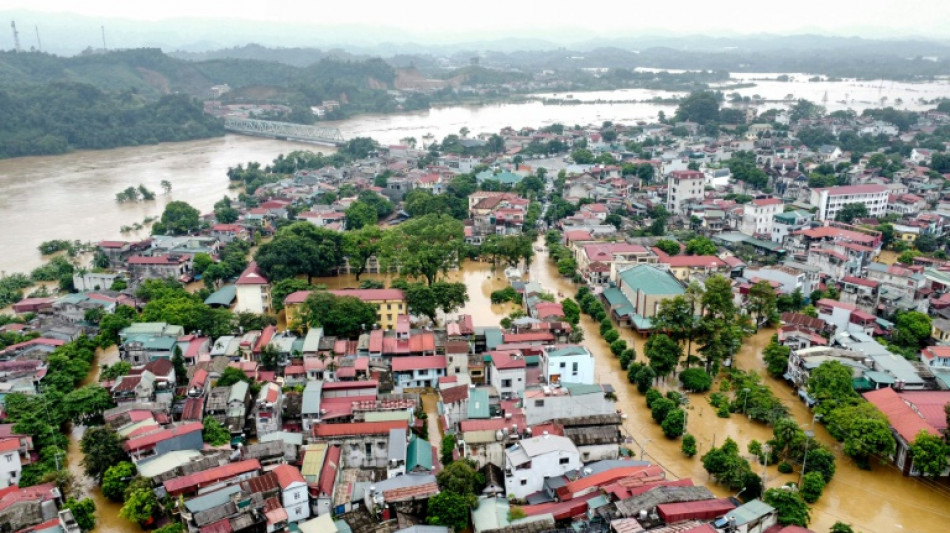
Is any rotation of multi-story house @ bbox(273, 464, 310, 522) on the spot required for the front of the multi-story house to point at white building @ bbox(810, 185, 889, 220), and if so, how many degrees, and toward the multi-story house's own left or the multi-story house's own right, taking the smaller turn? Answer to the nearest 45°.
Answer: approximately 135° to the multi-story house's own left

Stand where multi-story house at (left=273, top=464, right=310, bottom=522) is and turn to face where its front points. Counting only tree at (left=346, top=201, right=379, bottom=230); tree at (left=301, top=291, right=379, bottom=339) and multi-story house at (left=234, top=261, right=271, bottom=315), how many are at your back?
3

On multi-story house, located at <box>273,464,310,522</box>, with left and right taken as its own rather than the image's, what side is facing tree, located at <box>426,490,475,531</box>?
left

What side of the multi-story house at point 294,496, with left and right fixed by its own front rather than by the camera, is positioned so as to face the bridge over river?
back

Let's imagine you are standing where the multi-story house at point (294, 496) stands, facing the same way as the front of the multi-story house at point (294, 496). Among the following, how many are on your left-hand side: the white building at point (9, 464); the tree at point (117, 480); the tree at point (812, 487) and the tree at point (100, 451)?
1

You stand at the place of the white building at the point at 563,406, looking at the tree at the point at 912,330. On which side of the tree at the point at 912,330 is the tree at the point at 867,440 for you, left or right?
right

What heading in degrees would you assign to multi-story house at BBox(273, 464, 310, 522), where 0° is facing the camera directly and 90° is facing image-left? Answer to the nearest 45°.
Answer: approximately 0°

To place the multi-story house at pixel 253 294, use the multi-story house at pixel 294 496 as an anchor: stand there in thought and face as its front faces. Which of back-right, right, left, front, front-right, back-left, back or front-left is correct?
back

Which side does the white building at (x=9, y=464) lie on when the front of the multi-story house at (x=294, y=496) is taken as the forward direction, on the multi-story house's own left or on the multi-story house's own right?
on the multi-story house's own right

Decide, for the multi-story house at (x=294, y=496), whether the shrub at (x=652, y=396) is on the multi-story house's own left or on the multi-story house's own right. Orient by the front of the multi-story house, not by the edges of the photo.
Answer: on the multi-story house's own left

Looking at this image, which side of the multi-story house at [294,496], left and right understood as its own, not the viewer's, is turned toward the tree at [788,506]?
left

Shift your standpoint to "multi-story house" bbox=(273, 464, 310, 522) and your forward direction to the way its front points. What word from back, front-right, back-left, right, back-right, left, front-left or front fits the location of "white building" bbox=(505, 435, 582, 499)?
left

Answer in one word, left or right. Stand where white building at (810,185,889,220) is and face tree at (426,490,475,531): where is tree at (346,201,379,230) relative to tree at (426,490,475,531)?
right

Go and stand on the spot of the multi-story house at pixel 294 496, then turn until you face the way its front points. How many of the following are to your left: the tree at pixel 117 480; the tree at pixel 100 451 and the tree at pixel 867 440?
1

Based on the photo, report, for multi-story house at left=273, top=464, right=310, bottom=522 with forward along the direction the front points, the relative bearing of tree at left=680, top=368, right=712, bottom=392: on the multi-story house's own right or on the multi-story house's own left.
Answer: on the multi-story house's own left

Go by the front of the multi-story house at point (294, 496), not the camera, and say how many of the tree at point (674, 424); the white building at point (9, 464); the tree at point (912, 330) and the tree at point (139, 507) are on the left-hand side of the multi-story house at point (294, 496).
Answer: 2

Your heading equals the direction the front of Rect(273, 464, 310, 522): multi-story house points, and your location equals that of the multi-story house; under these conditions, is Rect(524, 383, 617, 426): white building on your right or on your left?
on your left

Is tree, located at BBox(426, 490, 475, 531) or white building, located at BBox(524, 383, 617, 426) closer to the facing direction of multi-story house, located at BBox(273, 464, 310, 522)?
the tree
